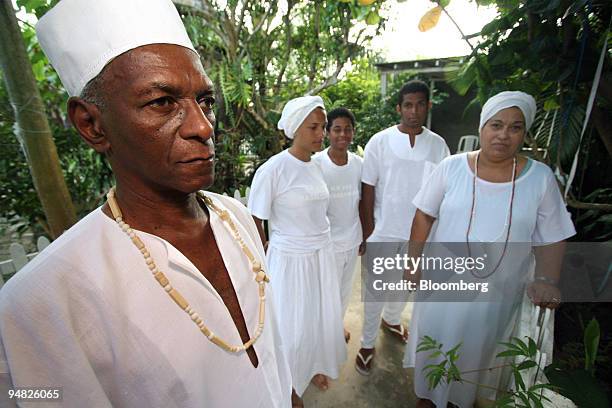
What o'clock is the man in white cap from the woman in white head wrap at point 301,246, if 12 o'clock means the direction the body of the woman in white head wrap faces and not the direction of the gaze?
The man in white cap is roughly at 2 o'clock from the woman in white head wrap.

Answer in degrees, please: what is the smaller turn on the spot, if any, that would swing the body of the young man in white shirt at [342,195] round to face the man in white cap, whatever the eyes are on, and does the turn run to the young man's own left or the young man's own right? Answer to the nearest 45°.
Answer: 0° — they already face them

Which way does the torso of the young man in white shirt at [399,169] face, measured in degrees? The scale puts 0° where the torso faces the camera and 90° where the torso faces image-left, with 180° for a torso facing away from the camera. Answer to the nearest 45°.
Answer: approximately 0°

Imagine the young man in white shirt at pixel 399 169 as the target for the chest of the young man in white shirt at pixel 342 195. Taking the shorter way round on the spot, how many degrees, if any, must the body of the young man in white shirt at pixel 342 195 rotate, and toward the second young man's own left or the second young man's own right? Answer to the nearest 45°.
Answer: approximately 135° to the second young man's own left

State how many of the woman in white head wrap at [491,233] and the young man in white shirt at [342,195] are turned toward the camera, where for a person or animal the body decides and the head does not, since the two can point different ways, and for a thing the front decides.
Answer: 2

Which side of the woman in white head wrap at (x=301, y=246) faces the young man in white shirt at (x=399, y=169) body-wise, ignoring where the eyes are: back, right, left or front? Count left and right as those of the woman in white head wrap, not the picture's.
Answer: left

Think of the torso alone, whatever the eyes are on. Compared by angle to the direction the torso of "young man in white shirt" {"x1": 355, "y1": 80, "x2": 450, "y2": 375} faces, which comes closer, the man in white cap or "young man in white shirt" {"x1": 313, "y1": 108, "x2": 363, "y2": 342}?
the man in white cap

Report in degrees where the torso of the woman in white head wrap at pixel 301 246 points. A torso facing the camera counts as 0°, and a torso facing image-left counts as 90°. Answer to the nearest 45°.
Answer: approximately 315°

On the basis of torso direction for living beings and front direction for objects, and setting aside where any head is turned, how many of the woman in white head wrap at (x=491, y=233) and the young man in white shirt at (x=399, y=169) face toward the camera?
2
